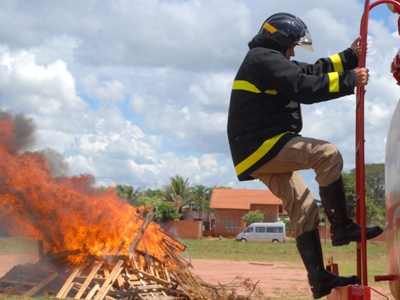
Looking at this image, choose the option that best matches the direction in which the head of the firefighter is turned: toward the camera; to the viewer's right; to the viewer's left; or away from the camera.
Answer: to the viewer's right

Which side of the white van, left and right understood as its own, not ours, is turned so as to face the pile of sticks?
left

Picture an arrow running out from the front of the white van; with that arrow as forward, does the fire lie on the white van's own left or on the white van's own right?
on the white van's own left

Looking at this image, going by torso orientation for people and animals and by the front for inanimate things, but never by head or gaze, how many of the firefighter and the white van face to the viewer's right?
1

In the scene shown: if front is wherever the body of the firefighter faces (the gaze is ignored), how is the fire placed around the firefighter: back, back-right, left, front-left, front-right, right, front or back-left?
back-left

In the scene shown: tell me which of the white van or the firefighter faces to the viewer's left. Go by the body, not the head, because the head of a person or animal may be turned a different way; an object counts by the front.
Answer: the white van

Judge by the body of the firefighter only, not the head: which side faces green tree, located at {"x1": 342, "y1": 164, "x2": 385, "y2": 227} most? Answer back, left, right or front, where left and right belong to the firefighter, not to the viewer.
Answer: left

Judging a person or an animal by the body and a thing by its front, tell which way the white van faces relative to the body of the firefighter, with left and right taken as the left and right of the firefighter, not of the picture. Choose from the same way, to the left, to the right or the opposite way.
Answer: the opposite way

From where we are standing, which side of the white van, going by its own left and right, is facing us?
left

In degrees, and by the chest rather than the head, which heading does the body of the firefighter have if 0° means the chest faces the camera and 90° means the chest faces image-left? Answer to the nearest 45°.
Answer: approximately 270°

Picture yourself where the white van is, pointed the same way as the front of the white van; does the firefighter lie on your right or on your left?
on your left
